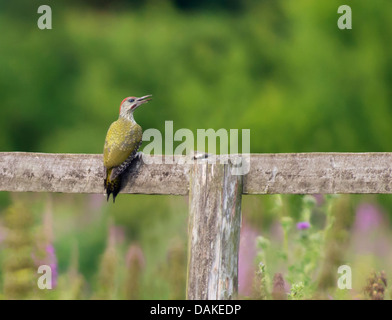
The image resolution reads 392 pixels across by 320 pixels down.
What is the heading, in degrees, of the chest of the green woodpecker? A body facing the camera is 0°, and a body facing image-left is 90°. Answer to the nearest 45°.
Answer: approximately 225°
